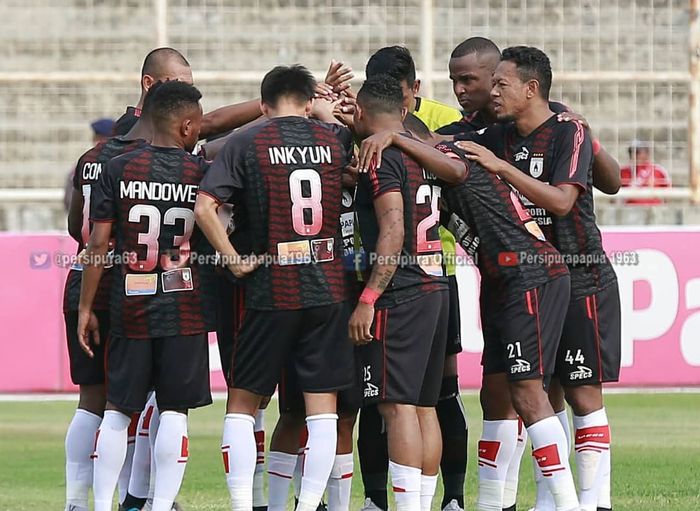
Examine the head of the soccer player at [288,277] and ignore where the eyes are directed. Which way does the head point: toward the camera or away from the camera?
away from the camera

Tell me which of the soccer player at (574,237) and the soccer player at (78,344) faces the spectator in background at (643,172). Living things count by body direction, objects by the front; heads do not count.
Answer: the soccer player at (78,344)

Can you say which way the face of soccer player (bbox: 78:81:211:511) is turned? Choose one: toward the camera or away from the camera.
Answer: away from the camera

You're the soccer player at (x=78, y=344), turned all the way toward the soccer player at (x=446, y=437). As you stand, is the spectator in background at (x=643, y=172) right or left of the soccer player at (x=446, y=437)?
left

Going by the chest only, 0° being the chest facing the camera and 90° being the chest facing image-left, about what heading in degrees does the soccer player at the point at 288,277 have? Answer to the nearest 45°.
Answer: approximately 180°

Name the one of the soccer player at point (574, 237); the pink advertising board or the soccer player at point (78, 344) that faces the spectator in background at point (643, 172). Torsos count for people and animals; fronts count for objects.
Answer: the soccer player at point (78, 344)

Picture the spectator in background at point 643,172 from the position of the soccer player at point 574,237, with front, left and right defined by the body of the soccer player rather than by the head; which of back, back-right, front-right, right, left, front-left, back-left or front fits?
back-right

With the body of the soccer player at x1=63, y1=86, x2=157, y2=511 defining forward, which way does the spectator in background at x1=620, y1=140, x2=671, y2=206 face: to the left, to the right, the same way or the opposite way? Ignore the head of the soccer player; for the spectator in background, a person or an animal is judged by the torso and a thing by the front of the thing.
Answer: the opposite way

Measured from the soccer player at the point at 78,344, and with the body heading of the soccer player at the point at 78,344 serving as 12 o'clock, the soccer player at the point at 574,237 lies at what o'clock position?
the soccer player at the point at 574,237 is roughly at 2 o'clock from the soccer player at the point at 78,344.

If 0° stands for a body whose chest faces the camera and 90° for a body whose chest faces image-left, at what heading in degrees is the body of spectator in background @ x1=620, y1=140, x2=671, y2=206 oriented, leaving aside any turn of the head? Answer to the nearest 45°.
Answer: approximately 0°

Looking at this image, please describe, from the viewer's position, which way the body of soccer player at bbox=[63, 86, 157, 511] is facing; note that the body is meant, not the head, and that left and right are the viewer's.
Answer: facing away from the viewer and to the right of the viewer
